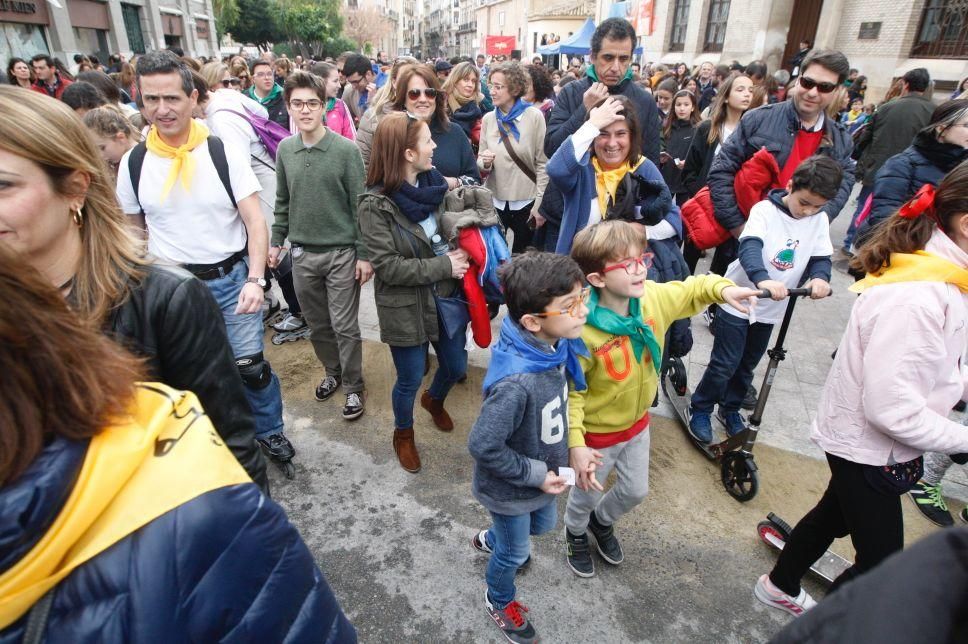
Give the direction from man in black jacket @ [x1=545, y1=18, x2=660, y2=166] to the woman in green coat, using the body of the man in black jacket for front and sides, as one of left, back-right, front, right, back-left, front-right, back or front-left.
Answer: front-right

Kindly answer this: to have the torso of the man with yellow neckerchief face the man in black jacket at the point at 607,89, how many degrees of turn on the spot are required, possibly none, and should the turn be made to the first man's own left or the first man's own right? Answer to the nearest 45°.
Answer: approximately 90° to the first man's own left

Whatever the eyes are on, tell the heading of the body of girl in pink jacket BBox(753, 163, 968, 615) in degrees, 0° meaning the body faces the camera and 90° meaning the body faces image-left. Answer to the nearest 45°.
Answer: approximately 270°

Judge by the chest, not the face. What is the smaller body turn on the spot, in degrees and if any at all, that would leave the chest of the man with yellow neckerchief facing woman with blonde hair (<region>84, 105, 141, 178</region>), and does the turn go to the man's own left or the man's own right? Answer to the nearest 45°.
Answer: approximately 135° to the man's own right

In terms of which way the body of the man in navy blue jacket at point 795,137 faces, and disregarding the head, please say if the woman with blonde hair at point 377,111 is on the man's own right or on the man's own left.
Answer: on the man's own right

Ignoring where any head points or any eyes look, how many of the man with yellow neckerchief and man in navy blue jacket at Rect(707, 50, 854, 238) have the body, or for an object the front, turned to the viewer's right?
0

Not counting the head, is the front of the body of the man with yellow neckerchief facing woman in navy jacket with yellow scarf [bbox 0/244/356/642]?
yes
